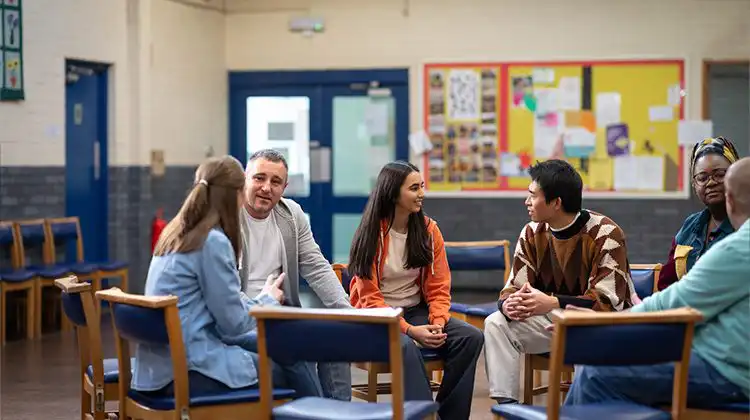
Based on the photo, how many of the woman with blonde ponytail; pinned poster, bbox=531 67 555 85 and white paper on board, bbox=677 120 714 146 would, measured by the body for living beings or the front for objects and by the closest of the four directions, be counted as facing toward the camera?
2

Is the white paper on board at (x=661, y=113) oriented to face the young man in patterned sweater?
yes

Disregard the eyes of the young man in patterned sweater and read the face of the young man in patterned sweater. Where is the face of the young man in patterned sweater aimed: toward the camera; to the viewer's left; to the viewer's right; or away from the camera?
to the viewer's left

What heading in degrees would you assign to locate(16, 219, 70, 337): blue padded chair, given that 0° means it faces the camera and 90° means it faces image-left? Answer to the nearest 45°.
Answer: approximately 315°

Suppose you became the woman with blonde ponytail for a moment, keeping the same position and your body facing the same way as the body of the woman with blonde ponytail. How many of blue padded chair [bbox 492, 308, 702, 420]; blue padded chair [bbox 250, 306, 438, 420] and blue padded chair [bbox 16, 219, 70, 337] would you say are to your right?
2

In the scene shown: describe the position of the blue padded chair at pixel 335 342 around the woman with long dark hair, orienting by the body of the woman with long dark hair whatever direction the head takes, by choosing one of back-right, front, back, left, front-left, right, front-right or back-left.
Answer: front-right

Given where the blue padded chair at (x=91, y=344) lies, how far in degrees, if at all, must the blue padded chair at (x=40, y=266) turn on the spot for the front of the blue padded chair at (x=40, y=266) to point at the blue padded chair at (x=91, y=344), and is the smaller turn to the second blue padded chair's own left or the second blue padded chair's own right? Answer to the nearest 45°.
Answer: approximately 45° to the second blue padded chair's own right

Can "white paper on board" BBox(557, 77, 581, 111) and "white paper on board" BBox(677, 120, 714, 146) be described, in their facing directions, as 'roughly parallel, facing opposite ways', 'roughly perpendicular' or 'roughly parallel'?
roughly parallel

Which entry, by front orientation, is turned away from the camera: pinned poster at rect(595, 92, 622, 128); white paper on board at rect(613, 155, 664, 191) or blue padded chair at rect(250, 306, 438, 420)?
the blue padded chair

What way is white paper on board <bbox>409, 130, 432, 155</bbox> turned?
toward the camera

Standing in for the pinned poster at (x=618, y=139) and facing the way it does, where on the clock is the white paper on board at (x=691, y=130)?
The white paper on board is roughly at 9 o'clock from the pinned poster.

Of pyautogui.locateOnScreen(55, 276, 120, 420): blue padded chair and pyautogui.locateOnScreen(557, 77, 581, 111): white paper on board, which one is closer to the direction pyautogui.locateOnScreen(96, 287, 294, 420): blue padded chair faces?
the white paper on board

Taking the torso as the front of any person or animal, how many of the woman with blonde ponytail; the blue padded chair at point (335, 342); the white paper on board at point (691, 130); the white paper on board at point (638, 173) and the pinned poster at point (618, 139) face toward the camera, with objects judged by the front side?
3

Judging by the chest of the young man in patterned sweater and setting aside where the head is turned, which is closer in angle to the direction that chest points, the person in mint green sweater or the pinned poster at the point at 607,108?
the person in mint green sweater

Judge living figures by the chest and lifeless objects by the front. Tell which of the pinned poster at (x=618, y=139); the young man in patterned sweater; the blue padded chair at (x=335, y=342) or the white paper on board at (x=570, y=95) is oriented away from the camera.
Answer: the blue padded chair

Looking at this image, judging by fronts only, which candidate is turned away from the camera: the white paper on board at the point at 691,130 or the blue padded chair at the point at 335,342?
the blue padded chair

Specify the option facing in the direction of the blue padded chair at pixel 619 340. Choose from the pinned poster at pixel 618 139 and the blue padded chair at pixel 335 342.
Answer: the pinned poster

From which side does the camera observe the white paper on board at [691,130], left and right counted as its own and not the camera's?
front

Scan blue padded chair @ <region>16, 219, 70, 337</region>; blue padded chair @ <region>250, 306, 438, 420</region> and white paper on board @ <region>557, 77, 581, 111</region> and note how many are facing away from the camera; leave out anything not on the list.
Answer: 1

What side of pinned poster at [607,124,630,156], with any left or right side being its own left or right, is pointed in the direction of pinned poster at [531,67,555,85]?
right
